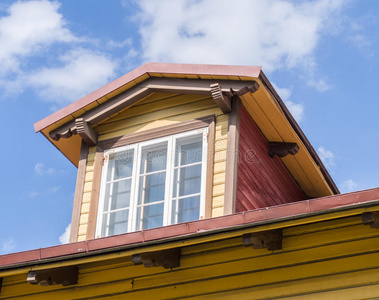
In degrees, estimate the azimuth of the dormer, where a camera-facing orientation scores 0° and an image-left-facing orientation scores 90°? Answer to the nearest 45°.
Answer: approximately 45°
